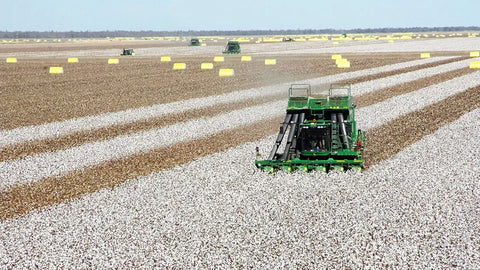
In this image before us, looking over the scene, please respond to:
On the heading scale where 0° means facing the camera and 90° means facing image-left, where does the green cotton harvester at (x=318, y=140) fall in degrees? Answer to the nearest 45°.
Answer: approximately 0°
